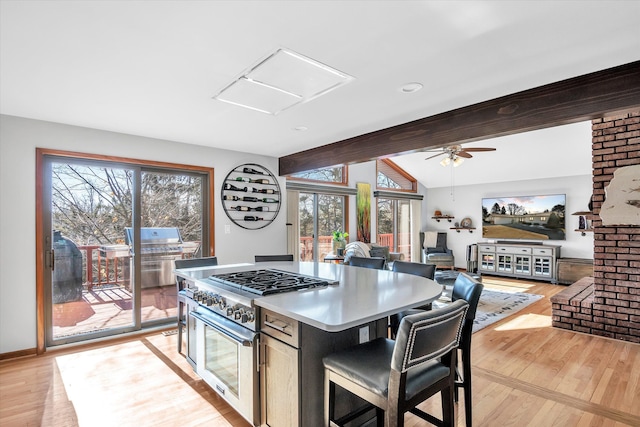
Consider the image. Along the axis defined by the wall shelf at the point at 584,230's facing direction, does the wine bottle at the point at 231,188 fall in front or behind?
in front

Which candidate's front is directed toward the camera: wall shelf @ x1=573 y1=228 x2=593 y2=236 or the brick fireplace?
the wall shelf

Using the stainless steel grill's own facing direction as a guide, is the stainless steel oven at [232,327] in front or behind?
in front

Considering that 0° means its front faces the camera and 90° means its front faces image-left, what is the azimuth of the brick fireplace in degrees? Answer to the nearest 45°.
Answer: approximately 90°

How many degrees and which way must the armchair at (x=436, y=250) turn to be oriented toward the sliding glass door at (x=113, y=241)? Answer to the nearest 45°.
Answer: approximately 90° to its right

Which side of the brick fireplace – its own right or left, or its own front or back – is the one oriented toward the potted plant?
front

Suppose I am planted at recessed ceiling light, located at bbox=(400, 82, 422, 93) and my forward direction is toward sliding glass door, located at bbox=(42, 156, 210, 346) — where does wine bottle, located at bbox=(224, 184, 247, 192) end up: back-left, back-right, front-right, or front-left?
front-right

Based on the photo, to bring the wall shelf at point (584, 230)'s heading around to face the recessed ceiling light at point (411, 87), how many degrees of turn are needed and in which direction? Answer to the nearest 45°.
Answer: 0° — it already faces it

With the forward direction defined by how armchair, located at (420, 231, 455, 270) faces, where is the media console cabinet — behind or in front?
in front

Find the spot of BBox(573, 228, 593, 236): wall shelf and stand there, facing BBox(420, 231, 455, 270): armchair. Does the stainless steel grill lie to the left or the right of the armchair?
left

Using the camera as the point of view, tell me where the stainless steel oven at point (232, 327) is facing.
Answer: facing the viewer and to the left of the viewer

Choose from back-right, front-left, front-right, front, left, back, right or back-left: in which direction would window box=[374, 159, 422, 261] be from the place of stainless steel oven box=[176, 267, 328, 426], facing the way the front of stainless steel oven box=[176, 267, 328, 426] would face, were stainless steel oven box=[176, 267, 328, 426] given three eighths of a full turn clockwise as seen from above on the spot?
front-right

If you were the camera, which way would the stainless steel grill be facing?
facing the viewer

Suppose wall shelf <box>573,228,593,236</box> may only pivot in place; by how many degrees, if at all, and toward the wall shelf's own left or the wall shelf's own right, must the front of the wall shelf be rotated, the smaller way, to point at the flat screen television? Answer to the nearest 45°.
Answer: approximately 90° to the wall shelf's own right

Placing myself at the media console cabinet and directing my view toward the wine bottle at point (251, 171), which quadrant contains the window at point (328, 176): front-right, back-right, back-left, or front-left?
front-right

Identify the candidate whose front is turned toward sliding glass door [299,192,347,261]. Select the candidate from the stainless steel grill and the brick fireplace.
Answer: the brick fireplace

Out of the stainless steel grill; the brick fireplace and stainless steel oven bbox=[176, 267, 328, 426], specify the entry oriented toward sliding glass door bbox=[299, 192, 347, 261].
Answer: the brick fireplace
